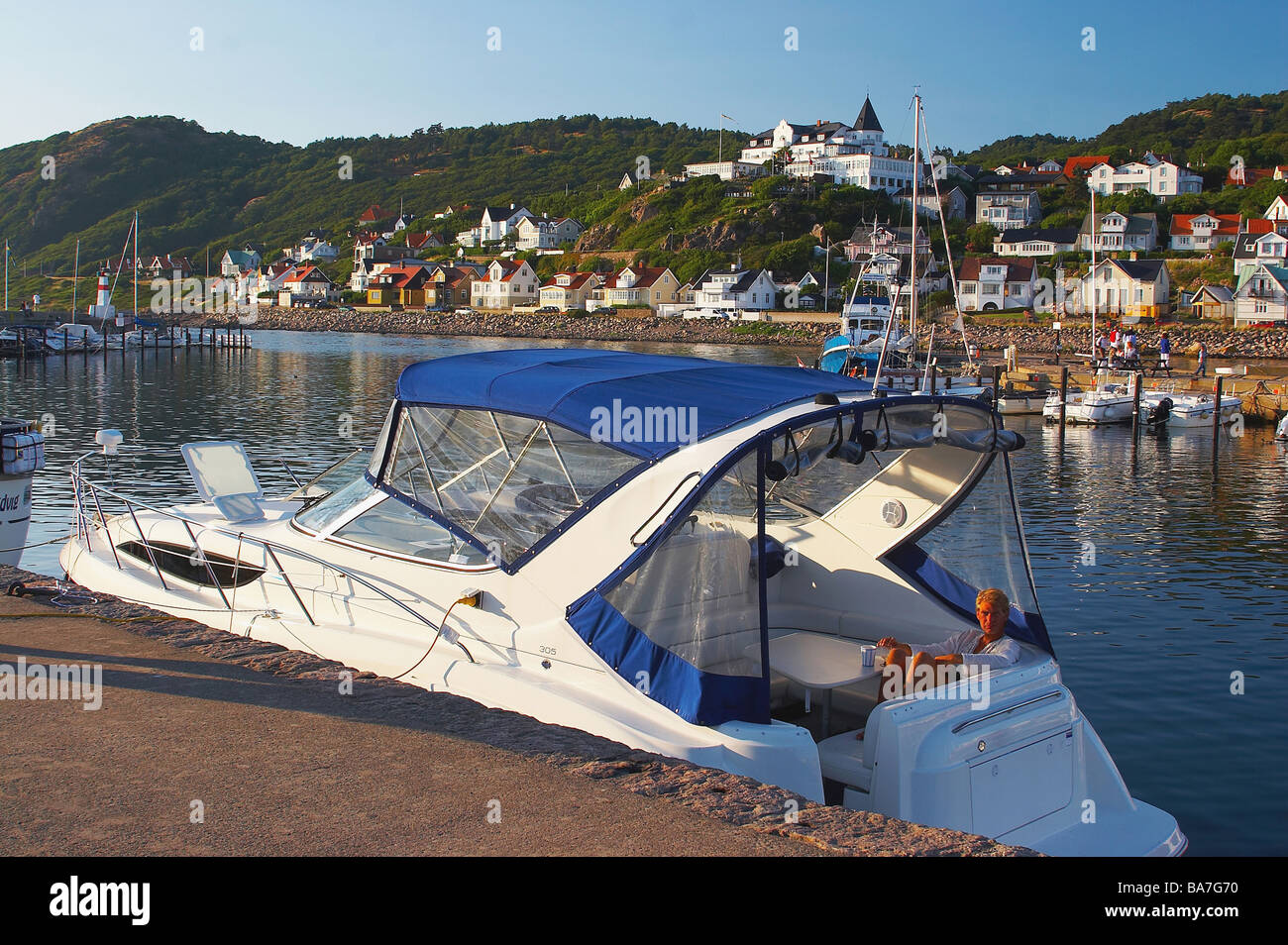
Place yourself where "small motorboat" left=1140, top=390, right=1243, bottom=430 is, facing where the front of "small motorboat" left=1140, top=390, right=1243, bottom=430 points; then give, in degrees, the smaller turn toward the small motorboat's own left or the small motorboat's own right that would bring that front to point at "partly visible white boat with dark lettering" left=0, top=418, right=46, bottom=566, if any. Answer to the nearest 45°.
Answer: approximately 90° to the small motorboat's own right

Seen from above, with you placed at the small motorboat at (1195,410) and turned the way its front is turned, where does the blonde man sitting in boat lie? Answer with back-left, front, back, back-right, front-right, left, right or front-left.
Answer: right

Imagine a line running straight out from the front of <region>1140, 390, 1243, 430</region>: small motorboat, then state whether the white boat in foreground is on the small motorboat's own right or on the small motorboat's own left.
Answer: on the small motorboat's own right

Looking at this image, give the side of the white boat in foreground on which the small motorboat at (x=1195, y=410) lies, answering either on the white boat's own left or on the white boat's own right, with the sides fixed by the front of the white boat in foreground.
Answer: on the white boat's own right

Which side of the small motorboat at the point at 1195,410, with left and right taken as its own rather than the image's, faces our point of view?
right

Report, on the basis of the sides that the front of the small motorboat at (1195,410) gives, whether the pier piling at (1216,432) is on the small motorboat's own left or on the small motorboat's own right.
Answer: on the small motorboat's own right

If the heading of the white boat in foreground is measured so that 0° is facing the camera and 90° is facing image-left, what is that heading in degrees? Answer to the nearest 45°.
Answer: approximately 135°

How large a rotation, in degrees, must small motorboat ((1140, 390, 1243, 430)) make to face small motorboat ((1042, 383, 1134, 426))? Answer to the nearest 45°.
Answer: approximately 180°

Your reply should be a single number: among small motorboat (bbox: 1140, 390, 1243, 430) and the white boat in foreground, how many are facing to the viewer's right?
1
